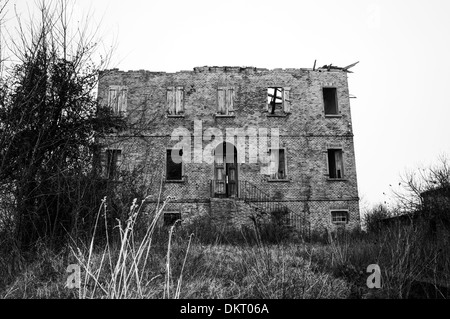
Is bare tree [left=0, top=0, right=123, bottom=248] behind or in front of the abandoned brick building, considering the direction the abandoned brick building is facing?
in front

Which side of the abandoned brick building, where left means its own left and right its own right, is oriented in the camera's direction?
front
